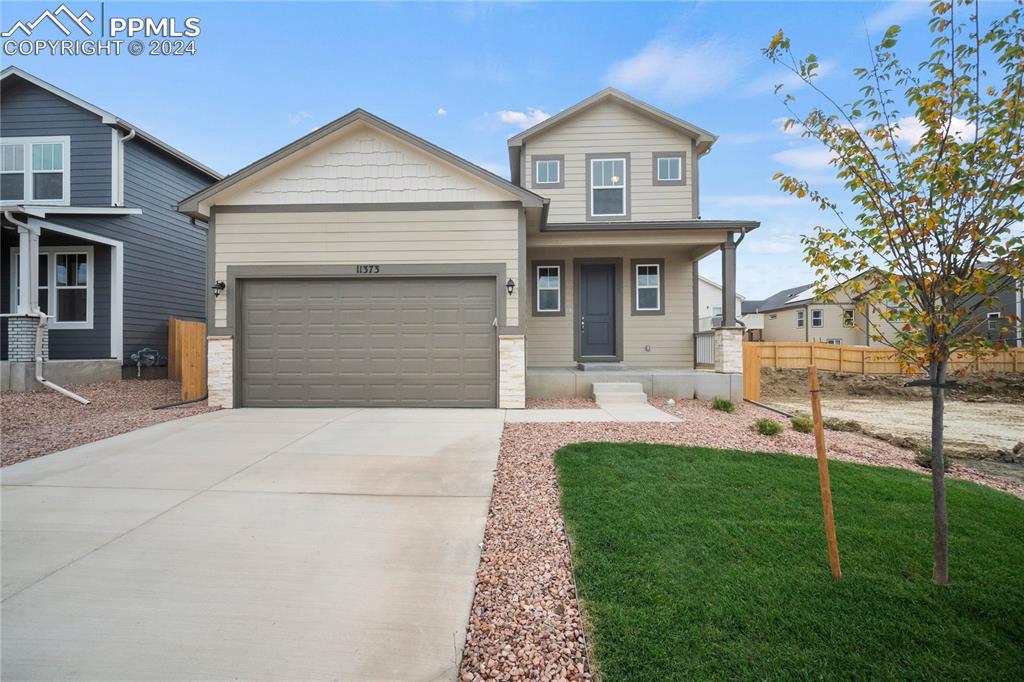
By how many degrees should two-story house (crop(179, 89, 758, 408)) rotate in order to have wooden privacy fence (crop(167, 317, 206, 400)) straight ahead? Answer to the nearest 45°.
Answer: approximately 90° to its right

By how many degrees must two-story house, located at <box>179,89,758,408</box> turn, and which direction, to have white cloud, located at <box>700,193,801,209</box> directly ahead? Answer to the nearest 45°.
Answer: approximately 135° to its left

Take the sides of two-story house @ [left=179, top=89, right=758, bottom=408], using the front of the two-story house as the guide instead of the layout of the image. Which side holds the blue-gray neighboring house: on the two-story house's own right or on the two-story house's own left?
on the two-story house's own right

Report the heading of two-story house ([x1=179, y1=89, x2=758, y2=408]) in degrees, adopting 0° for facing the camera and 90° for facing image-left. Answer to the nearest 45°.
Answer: approximately 0°

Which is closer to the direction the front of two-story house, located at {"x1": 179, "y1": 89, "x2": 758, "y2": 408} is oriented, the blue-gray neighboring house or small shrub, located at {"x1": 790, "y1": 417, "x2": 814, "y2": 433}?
the small shrub

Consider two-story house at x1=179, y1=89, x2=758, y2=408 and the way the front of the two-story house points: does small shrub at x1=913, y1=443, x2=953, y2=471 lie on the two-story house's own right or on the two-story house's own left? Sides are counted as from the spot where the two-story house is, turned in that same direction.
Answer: on the two-story house's own left

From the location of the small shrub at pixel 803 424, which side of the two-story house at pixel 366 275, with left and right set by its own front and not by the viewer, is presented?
left

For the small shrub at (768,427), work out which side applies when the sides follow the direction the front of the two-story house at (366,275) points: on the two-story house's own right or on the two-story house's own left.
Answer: on the two-story house's own left

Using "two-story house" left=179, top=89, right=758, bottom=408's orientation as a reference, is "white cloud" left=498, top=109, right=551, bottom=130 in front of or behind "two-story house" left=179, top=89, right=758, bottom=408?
behind
